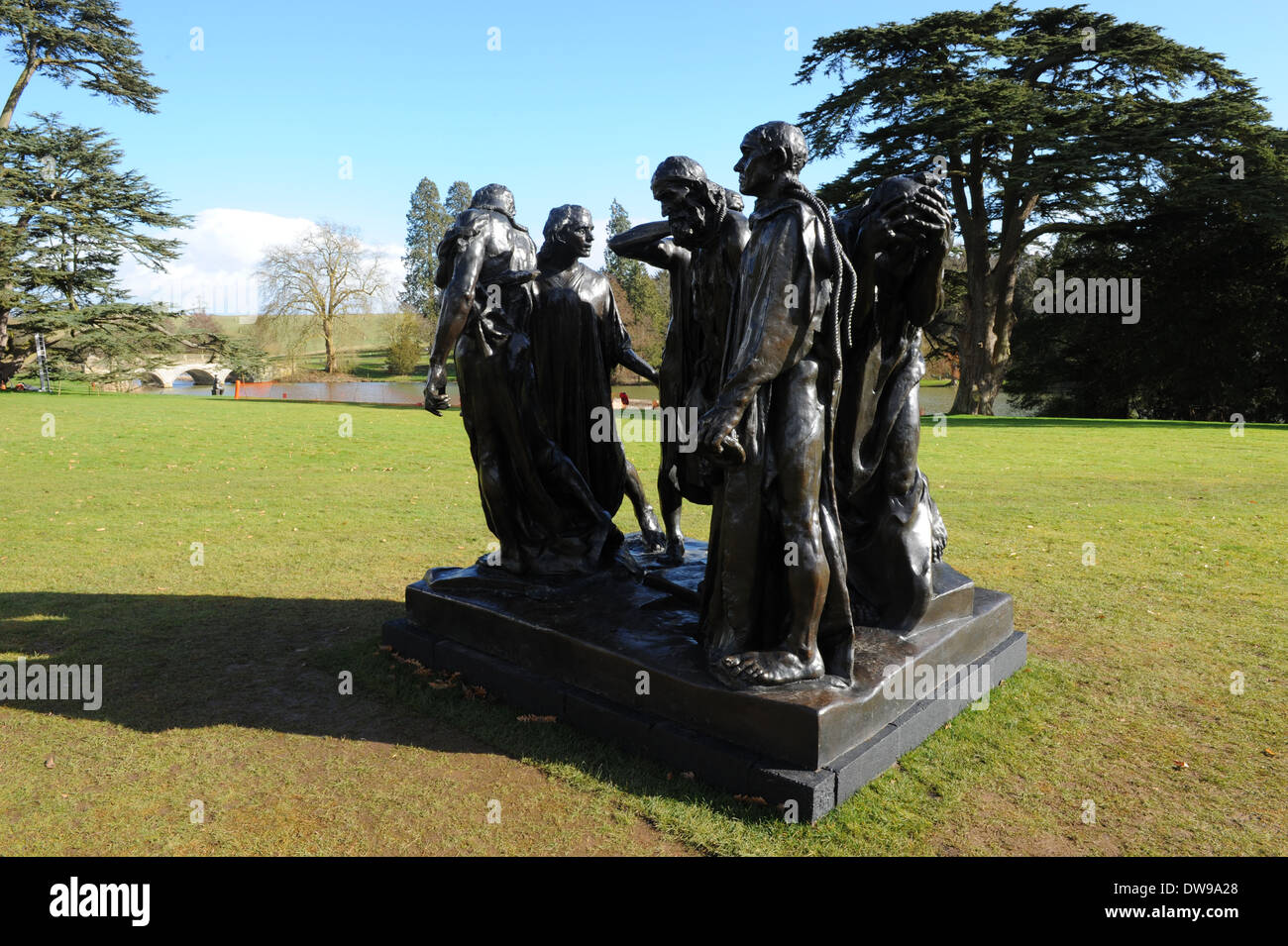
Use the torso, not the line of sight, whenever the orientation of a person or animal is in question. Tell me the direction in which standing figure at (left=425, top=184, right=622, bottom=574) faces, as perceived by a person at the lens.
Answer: facing away from the viewer and to the left of the viewer

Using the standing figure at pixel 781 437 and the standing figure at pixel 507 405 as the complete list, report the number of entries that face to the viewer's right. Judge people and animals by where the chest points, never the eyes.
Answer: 0

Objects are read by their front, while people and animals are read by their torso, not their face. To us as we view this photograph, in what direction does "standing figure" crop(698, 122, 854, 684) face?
facing to the left of the viewer

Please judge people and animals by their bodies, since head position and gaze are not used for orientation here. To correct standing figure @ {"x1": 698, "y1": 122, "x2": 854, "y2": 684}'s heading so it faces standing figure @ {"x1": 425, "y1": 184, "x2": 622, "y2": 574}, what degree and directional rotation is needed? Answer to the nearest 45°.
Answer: approximately 45° to its right

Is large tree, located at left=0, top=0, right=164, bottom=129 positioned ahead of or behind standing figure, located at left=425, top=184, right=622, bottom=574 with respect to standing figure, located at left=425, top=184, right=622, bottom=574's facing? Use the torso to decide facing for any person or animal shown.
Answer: ahead

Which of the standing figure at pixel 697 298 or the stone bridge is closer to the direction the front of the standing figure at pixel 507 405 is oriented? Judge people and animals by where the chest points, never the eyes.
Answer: the stone bridge
